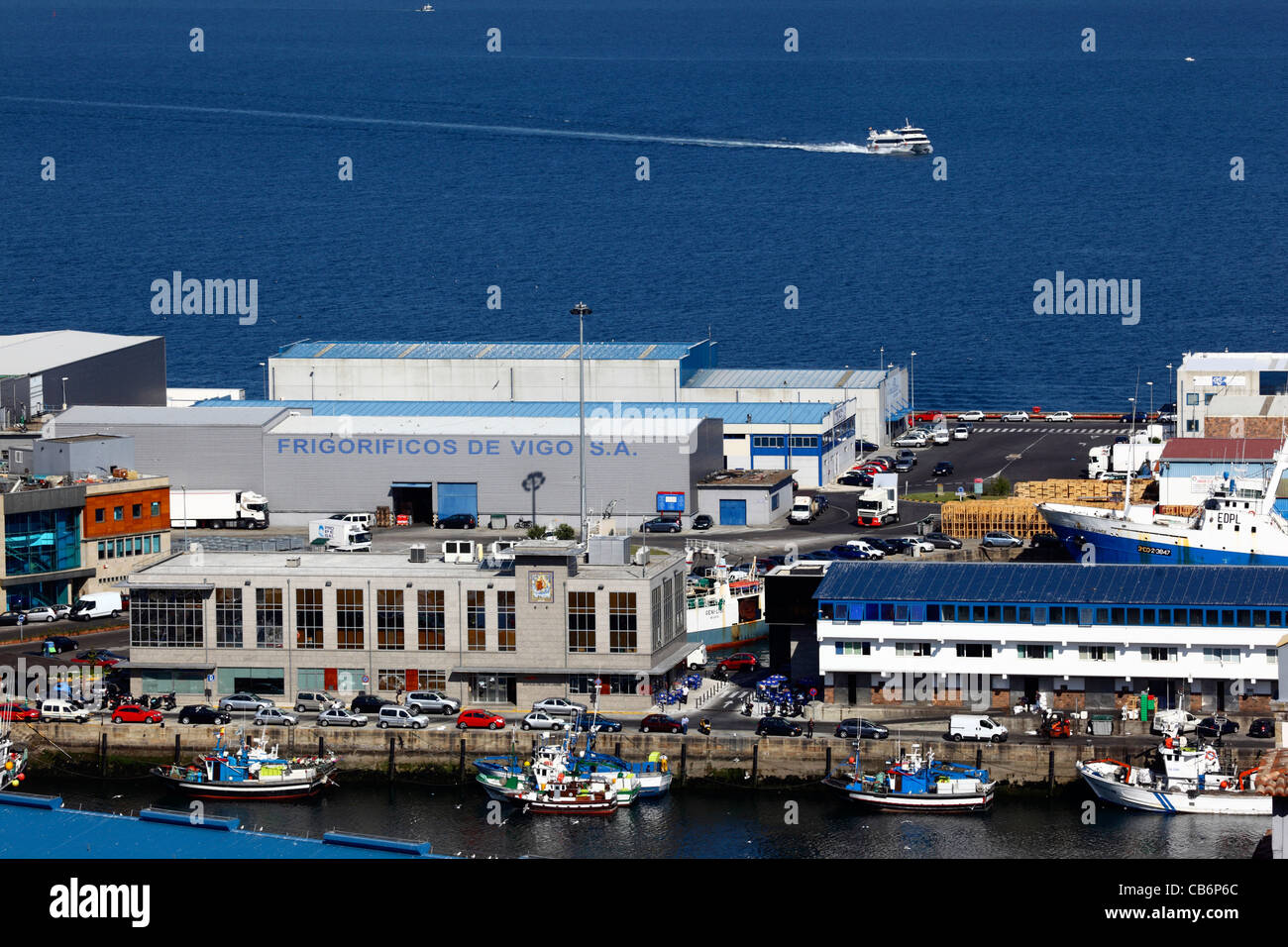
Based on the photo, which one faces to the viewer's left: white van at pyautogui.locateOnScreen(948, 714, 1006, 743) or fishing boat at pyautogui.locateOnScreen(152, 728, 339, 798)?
the fishing boat

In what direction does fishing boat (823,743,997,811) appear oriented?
to the viewer's left

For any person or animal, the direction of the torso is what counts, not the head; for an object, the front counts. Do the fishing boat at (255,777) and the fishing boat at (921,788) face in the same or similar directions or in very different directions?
same or similar directions

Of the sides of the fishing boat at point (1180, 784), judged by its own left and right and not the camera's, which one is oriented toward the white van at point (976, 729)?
front

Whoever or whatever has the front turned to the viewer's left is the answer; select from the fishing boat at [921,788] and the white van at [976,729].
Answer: the fishing boat

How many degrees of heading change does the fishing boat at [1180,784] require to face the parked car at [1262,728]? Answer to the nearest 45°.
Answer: approximately 135° to its right

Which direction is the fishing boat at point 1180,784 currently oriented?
to the viewer's left

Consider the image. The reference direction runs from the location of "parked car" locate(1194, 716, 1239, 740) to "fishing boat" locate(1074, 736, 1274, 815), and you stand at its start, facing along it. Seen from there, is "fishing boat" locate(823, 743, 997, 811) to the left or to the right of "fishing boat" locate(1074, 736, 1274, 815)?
right

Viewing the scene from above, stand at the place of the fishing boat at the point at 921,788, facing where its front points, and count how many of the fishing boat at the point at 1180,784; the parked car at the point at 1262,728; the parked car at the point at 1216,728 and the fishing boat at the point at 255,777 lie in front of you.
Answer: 1

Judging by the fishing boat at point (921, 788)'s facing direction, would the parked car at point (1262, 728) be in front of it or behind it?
behind

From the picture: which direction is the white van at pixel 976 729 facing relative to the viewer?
to the viewer's right

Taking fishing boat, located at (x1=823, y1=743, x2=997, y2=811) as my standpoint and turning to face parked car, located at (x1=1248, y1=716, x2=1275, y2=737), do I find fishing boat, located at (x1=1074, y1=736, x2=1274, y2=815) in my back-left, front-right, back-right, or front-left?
front-right

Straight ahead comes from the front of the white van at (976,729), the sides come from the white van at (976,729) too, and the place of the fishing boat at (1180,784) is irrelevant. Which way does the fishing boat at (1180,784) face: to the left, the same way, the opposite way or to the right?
the opposite way

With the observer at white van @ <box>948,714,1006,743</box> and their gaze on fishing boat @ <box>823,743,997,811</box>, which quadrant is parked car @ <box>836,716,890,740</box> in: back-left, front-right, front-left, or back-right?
front-right

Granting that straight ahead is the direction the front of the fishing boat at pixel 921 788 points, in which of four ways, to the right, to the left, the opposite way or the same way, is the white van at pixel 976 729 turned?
the opposite way

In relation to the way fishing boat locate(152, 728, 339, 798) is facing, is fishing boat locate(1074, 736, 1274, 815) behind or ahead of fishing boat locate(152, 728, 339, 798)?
behind

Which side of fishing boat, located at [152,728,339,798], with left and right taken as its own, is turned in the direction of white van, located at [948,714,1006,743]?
back

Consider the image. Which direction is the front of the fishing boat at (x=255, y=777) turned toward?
to the viewer's left

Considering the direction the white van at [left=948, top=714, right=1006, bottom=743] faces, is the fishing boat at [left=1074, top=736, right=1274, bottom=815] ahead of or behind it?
ahead

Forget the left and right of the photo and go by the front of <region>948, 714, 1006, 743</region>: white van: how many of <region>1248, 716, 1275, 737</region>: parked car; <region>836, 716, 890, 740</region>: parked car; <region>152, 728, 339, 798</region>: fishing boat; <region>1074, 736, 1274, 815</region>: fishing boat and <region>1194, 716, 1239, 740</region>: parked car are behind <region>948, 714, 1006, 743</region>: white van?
2
